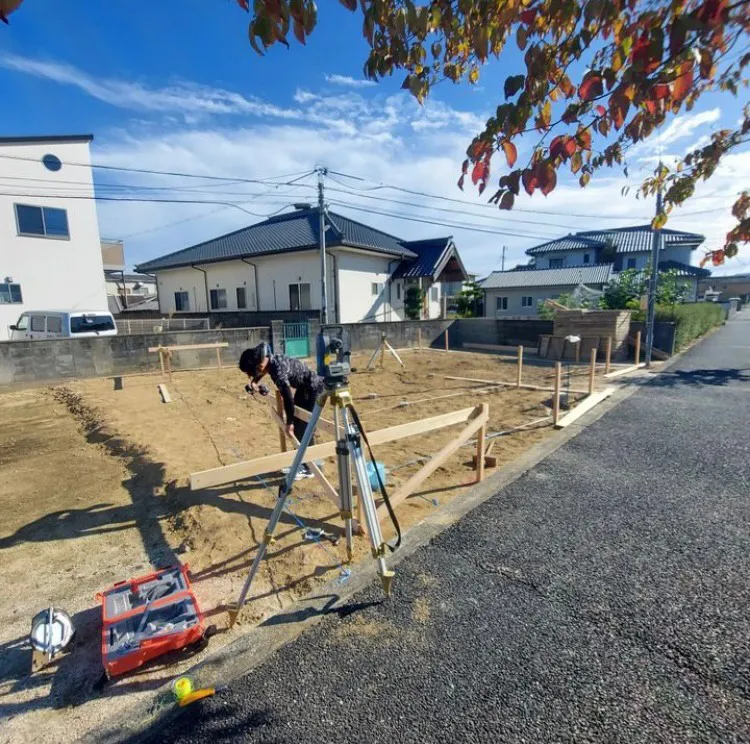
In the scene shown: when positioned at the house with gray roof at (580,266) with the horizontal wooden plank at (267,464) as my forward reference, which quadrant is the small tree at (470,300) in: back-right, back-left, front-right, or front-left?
front-right

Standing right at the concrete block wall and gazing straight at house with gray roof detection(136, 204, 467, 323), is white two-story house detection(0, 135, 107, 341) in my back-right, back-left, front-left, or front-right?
front-left

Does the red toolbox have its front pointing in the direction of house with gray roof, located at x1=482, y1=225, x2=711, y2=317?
no

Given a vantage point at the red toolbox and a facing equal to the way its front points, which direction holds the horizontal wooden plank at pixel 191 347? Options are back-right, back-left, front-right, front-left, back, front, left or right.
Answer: back

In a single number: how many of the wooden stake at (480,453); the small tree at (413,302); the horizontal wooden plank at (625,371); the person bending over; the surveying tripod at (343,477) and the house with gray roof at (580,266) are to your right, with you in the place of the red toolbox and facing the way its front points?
0

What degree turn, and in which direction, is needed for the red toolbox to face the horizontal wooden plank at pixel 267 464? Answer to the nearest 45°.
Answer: approximately 135° to its left

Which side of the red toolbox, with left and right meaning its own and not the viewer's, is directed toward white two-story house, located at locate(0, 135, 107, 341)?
back

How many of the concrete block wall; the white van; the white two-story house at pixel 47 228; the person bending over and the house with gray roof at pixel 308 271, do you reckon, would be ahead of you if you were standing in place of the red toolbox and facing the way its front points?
0

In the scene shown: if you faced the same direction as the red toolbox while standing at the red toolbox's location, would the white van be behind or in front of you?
behind

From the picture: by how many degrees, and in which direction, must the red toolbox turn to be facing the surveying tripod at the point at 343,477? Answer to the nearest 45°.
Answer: approximately 90° to its left

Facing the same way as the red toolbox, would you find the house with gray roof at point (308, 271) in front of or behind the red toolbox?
behind

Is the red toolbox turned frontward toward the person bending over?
no

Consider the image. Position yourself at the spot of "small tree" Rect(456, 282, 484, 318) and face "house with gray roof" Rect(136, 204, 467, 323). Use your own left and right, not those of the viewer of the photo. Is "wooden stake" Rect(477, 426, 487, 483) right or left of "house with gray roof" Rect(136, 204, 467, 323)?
left

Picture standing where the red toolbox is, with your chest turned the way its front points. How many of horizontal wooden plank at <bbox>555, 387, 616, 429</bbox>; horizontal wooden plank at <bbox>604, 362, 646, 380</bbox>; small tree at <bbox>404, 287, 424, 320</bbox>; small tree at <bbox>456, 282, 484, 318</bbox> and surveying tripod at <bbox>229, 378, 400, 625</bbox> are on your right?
0

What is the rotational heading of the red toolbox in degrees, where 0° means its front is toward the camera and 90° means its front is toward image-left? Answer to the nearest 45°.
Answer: approximately 0°

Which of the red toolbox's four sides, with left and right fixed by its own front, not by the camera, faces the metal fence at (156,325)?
back

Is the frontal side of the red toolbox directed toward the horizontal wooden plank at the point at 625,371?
no

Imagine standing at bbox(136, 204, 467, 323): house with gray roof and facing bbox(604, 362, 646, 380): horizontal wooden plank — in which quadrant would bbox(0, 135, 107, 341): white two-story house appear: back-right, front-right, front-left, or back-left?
back-right

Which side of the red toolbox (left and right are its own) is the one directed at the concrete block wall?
back

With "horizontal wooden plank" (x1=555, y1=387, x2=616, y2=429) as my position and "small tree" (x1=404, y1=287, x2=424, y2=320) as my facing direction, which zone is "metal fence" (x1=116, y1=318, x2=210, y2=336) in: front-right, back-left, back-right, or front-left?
front-left

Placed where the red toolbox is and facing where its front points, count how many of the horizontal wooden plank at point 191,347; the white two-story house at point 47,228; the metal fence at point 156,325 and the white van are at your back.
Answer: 4
